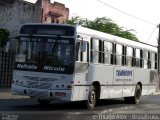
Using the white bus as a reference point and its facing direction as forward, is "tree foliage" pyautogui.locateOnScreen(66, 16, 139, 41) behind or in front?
behind

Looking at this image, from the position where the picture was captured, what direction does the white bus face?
facing the viewer and to the left of the viewer
